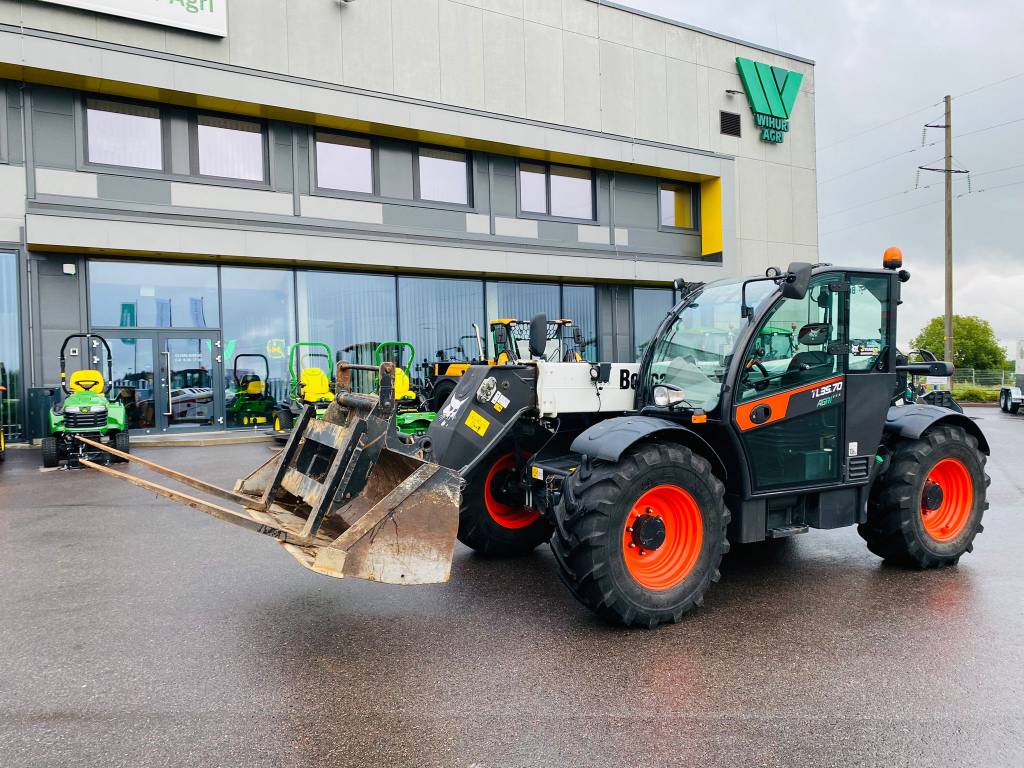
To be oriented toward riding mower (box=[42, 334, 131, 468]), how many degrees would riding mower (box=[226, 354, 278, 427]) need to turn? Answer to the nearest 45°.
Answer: approximately 45° to its right

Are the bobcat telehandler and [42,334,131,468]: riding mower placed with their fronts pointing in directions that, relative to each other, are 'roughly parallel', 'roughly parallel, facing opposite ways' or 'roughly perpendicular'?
roughly perpendicular

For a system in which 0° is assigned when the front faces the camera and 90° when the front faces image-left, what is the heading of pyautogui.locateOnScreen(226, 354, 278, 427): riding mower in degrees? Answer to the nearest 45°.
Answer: approximately 0°

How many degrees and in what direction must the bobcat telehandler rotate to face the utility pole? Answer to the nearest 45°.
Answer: approximately 180°

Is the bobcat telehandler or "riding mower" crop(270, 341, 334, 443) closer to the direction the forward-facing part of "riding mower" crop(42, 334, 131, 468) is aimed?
the bobcat telehandler

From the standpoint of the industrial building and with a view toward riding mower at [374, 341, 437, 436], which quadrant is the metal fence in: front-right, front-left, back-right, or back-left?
back-left

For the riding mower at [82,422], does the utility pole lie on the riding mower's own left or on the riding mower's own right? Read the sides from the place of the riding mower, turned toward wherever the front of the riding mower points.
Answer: on the riding mower's own left

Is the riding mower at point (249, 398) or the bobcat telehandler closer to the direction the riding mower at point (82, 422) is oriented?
the bobcat telehandler

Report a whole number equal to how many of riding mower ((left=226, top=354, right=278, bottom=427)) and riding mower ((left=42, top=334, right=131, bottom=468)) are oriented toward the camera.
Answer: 2
